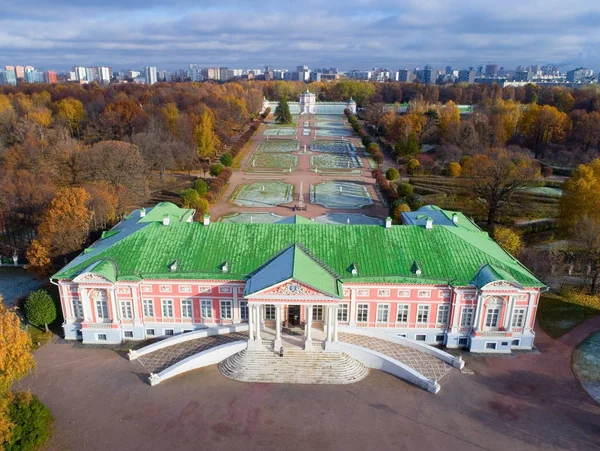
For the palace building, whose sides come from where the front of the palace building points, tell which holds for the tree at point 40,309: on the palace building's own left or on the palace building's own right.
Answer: on the palace building's own right

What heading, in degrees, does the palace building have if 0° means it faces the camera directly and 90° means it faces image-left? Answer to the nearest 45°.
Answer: approximately 0°

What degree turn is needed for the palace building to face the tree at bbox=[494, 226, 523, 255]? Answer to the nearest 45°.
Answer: approximately 135° to its left

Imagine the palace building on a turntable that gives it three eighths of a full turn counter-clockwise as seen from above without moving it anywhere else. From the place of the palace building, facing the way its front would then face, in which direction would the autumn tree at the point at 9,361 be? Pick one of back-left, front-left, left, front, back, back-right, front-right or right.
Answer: back

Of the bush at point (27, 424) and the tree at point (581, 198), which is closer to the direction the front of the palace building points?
the bush

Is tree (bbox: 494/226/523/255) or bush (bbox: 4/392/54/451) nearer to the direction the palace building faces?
the bush

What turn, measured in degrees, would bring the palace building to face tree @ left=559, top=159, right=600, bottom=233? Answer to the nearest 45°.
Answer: approximately 135° to its left

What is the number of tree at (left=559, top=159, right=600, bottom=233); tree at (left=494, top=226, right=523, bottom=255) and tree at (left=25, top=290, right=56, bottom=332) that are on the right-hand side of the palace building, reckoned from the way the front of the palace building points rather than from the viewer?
1
